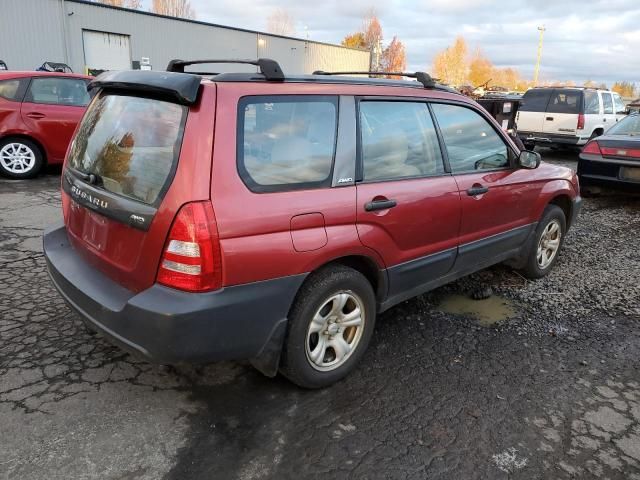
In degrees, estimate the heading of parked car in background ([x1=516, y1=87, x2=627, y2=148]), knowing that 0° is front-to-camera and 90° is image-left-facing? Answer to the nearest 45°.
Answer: approximately 225°

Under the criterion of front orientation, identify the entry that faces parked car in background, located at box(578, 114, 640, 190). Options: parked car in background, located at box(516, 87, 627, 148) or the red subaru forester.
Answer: the red subaru forester

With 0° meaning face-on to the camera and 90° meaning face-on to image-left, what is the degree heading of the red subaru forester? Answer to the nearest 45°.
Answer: approximately 225°

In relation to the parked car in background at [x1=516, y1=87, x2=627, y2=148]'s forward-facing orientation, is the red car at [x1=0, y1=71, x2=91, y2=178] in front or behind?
behind
